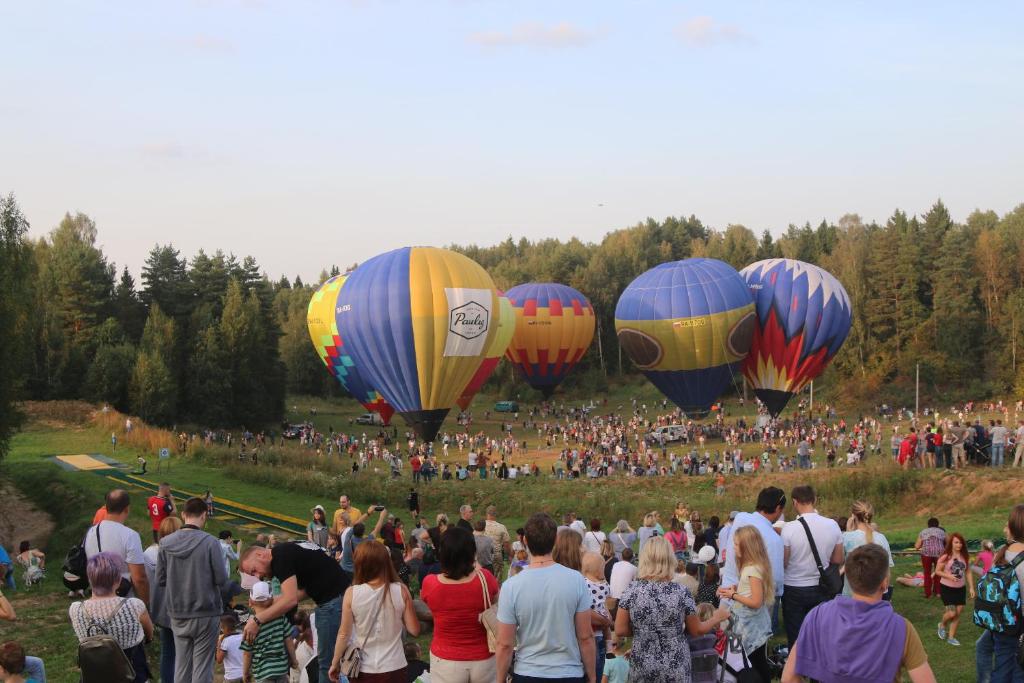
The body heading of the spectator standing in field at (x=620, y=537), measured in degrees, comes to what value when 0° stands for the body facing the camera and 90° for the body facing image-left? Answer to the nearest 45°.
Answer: approximately 180°

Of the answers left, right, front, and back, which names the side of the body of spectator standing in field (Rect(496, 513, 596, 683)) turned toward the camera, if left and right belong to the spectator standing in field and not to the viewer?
back

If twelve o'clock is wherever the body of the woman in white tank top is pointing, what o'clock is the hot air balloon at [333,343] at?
The hot air balloon is roughly at 12 o'clock from the woman in white tank top.

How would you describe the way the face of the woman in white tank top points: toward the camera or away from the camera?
away from the camera

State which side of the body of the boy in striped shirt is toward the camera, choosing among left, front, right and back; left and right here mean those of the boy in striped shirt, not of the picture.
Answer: back

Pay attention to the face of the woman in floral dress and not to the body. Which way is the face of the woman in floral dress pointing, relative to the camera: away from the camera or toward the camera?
away from the camera

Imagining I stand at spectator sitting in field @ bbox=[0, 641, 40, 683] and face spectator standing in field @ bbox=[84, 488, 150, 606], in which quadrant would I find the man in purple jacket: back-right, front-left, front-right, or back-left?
back-right

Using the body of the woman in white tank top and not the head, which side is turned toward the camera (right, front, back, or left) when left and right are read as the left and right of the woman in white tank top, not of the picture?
back

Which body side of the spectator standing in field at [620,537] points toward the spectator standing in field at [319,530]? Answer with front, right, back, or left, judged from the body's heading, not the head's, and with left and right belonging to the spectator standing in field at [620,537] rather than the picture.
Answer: left

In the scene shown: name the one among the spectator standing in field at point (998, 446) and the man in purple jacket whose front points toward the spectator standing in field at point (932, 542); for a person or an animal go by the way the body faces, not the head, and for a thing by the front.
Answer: the man in purple jacket

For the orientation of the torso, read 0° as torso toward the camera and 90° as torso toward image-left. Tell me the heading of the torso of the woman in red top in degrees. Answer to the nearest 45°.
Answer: approximately 180°
